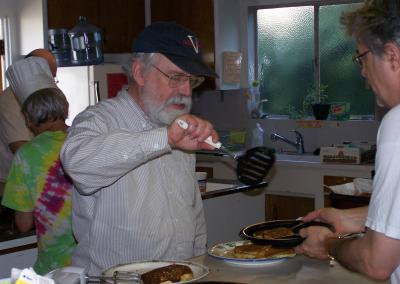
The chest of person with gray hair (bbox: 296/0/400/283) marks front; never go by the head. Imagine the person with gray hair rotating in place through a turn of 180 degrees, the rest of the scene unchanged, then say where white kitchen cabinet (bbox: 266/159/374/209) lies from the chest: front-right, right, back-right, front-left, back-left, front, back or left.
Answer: left

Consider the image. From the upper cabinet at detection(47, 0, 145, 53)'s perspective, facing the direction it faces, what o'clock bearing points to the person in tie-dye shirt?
The person in tie-dye shirt is roughly at 12 o'clock from the upper cabinet.

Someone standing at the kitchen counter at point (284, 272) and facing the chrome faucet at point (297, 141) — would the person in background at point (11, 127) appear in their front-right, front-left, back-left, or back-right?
front-left

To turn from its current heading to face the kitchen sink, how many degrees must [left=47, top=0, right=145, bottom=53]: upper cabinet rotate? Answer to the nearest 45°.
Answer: approximately 90° to its left

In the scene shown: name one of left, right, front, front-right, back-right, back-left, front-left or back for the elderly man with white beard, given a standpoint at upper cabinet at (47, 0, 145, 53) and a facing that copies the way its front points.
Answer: front

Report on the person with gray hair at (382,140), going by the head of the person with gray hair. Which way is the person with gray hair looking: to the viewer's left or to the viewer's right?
to the viewer's left

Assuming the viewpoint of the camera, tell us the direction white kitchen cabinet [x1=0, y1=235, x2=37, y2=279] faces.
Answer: facing the viewer and to the right of the viewer

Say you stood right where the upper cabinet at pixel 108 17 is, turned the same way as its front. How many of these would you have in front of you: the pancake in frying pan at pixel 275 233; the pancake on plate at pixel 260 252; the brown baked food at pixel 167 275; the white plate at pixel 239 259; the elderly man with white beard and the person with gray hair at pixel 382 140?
6

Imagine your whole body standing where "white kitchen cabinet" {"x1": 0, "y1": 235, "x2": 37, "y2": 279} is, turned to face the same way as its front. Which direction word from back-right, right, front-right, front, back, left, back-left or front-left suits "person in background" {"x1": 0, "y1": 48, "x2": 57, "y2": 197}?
back-left

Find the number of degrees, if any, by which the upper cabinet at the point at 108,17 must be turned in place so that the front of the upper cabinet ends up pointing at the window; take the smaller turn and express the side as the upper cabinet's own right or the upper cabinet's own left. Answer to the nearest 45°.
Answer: approximately 90° to the upper cabinet's own left

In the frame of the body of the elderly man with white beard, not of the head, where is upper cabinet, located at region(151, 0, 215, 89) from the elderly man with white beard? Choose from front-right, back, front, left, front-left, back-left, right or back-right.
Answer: back-left

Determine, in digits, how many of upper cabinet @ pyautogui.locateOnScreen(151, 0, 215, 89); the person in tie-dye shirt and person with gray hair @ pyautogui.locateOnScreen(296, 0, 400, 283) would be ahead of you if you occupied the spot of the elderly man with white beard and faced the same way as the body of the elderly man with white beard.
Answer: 1

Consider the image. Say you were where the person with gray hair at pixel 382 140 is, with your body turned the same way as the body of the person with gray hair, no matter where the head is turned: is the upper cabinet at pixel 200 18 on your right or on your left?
on your right

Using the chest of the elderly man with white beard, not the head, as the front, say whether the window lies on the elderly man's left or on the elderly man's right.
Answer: on the elderly man's left

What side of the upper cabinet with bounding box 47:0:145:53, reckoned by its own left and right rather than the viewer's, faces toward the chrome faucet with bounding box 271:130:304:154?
left

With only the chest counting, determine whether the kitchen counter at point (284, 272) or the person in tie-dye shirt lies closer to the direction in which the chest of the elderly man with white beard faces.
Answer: the kitchen counter

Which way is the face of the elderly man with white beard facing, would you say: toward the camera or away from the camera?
toward the camera

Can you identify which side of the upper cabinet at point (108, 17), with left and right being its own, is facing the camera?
front
